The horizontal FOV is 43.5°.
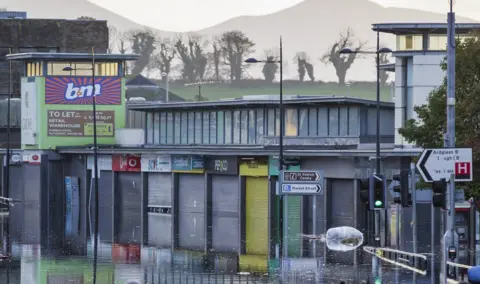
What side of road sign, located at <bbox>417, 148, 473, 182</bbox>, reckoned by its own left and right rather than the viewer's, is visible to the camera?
front

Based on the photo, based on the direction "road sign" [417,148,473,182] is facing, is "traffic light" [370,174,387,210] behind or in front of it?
behind
